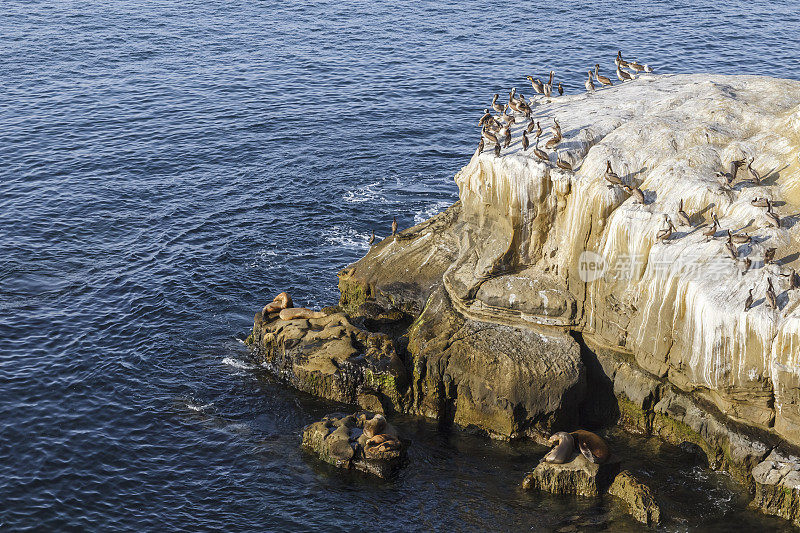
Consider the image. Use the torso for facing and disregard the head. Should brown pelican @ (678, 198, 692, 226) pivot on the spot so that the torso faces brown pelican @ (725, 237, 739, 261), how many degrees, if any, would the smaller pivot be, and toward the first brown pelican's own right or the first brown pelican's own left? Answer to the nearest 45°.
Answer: approximately 135° to the first brown pelican's own left

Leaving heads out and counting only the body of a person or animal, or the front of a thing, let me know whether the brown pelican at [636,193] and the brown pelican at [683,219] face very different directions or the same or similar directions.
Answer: same or similar directions

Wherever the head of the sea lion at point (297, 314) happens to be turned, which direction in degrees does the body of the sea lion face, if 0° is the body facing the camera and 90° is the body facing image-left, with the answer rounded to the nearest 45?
approximately 90°

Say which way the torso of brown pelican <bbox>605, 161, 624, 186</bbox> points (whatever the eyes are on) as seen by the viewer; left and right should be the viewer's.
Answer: facing to the left of the viewer

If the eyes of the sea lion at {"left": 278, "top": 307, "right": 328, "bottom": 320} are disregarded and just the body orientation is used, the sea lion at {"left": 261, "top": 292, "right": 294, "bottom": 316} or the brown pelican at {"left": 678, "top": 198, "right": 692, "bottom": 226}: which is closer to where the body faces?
the sea lion

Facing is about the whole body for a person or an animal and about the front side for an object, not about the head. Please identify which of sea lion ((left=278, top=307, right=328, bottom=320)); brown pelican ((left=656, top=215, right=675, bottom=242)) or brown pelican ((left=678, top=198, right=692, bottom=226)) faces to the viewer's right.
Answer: brown pelican ((left=656, top=215, right=675, bottom=242))

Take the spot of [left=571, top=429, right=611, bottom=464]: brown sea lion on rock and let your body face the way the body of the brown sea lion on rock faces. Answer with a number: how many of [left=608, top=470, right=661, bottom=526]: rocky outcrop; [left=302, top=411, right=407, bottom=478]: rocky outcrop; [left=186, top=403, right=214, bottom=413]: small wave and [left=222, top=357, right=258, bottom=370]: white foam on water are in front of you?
3

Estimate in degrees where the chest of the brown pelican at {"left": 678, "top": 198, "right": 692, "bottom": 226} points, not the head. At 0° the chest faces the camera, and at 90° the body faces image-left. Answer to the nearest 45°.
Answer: approximately 90°

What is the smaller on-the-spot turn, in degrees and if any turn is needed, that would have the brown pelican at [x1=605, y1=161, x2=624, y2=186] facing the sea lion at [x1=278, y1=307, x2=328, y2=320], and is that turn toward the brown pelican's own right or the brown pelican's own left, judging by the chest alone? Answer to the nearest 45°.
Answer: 0° — it already faces it

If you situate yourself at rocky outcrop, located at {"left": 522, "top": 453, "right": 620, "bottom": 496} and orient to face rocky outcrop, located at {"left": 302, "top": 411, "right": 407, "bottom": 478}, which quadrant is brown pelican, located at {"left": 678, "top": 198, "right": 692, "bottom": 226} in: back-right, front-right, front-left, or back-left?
back-right

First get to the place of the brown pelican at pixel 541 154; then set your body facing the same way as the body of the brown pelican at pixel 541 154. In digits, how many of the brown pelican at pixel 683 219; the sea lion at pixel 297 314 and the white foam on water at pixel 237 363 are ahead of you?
2
